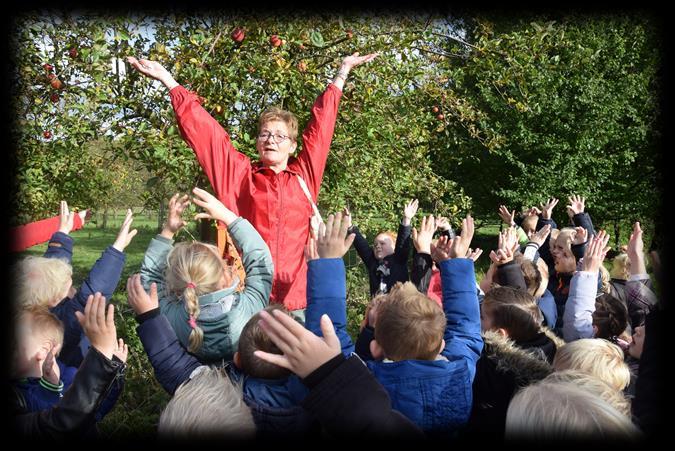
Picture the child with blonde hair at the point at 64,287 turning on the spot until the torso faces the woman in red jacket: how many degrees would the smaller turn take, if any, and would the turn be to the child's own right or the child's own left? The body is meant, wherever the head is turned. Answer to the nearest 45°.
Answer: approximately 45° to the child's own right

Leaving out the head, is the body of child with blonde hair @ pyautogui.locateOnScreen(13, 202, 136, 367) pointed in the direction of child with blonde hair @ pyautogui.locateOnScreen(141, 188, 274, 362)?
no

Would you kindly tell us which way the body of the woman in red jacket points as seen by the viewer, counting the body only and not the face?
toward the camera

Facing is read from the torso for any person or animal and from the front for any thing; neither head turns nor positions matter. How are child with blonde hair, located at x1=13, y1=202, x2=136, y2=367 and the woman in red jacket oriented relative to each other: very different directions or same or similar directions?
very different directions

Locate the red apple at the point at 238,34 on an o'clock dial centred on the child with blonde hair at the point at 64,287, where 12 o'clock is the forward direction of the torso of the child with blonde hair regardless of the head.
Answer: The red apple is roughly at 12 o'clock from the child with blonde hair.

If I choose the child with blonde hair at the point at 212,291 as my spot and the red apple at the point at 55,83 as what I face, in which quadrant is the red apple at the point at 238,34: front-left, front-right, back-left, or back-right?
front-right

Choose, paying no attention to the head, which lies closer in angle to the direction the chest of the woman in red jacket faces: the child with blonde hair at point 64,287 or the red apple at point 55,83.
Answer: the child with blonde hair

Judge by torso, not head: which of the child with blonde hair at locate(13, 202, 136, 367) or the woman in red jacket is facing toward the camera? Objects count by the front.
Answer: the woman in red jacket

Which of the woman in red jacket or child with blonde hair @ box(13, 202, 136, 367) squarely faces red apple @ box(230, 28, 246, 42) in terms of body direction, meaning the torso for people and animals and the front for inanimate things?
the child with blonde hair

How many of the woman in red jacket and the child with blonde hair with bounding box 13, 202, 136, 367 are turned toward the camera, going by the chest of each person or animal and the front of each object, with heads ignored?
1

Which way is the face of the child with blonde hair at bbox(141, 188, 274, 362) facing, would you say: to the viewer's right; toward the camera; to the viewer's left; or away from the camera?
away from the camera

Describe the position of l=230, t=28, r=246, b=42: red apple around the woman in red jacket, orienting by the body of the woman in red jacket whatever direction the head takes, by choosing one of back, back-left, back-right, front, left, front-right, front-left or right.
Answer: back

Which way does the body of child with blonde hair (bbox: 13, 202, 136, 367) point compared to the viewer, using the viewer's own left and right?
facing away from the viewer and to the right of the viewer

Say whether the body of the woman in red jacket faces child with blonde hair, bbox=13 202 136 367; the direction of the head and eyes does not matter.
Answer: no

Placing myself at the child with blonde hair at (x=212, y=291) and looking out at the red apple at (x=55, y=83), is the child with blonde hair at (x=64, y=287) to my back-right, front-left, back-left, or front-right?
front-left

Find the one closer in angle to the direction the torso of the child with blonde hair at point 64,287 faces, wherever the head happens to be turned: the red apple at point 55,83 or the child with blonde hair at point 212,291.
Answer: the red apple
